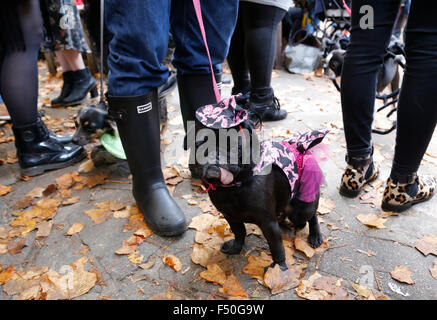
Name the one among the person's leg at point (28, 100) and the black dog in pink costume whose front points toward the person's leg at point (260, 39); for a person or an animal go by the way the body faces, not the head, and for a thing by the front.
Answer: the person's leg at point (28, 100)

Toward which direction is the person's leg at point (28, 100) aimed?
to the viewer's right

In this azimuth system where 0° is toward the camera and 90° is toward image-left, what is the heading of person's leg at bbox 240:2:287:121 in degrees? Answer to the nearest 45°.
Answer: approximately 315°

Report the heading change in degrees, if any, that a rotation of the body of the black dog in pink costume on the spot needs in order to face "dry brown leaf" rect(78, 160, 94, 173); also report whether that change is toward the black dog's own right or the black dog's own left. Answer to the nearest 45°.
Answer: approximately 90° to the black dog's own right

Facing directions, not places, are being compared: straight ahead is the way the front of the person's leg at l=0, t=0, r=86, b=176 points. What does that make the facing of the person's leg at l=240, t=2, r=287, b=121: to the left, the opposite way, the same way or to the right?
the same way

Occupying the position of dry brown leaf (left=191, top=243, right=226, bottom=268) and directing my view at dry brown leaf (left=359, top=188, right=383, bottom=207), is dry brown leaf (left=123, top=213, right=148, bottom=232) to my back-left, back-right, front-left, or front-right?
back-left

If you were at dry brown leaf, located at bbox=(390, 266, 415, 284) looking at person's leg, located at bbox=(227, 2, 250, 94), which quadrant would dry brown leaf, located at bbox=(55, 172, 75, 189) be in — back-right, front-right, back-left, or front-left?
front-left

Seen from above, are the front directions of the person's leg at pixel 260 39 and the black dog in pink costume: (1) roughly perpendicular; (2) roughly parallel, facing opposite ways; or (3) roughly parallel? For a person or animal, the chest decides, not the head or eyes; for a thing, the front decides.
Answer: roughly perpendicular

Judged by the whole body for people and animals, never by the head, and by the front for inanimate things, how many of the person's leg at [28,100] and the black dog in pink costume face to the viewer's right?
1
